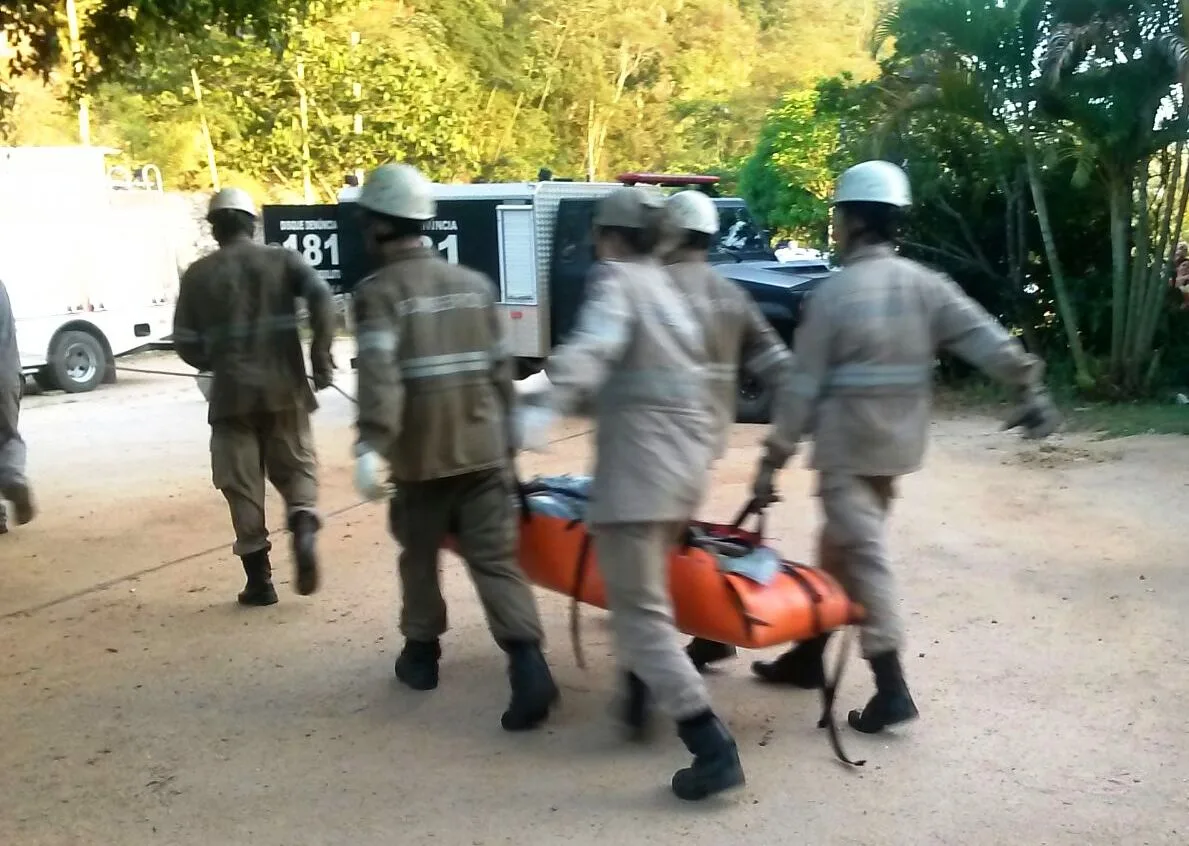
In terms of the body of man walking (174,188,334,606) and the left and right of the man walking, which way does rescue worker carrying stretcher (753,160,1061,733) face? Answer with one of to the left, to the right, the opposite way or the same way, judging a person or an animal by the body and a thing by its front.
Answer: the same way

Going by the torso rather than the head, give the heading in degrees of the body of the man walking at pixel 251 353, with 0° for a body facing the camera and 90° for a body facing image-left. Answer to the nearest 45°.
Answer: approximately 180°

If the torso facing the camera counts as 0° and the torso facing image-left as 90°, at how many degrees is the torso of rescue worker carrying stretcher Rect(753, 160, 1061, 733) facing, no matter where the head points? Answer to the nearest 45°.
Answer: approximately 135°

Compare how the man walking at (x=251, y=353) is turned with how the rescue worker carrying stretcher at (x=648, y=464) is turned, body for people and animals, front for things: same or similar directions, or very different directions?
same or similar directions

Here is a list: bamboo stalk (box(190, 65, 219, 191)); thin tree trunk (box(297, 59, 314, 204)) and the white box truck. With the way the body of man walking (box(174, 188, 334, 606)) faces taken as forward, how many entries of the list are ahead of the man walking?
3

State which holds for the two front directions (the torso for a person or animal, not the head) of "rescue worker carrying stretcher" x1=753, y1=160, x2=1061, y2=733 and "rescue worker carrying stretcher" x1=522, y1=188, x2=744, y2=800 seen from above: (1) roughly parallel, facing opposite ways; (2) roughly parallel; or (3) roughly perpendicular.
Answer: roughly parallel

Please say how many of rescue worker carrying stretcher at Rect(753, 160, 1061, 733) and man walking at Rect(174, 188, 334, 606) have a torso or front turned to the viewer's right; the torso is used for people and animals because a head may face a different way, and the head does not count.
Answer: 0

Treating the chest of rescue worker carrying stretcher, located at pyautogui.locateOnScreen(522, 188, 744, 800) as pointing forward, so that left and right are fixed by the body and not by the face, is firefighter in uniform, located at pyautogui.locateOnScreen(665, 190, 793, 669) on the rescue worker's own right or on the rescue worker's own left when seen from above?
on the rescue worker's own right

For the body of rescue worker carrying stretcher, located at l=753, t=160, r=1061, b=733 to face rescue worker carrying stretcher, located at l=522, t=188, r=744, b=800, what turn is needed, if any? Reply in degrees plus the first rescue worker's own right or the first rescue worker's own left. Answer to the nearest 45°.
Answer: approximately 90° to the first rescue worker's own left

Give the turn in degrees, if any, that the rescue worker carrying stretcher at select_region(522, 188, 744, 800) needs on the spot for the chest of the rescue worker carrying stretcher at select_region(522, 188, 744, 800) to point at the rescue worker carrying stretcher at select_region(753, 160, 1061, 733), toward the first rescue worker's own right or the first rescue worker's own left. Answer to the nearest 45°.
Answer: approximately 90° to the first rescue worker's own right

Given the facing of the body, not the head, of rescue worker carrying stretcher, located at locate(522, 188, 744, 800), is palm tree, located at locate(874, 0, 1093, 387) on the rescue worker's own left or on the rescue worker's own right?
on the rescue worker's own right

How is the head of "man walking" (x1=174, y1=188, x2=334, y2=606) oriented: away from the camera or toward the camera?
away from the camera

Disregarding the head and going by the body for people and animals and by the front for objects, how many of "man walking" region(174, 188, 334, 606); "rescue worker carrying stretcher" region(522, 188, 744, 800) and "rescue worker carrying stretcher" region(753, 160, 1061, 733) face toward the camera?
0
